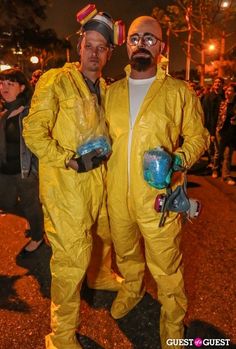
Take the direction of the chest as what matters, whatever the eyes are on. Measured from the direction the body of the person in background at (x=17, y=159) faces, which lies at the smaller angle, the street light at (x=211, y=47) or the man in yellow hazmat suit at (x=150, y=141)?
the man in yellow hazmat suit

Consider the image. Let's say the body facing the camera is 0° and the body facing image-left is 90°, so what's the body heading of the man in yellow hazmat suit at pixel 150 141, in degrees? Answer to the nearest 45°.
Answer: approximately 45°

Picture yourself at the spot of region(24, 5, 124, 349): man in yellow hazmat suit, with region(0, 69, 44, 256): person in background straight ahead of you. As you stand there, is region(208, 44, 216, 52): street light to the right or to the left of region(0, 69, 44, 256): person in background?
right

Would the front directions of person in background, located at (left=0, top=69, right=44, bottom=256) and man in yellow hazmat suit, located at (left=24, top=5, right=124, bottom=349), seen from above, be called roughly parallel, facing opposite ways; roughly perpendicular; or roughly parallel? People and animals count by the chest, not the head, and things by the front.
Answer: roughly perpendicular
